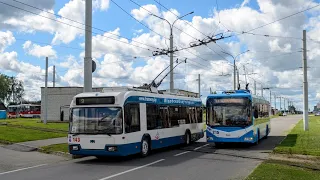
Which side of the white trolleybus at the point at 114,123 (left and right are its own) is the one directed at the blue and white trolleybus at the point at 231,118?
back

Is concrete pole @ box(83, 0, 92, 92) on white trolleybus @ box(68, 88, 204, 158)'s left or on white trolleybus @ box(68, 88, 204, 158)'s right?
on its right

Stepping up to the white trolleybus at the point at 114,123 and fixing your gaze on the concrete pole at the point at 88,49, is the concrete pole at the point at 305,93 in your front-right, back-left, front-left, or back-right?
front-right

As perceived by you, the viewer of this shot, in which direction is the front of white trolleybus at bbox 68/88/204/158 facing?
facing the viewer and to the left of the viewer

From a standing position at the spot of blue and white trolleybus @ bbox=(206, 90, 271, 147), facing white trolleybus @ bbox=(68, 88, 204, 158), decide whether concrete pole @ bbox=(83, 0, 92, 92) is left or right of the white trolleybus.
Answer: right

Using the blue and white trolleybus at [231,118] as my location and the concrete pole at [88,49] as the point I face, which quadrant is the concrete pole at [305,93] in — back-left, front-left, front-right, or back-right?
back-right

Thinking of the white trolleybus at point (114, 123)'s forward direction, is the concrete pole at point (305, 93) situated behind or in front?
behind
